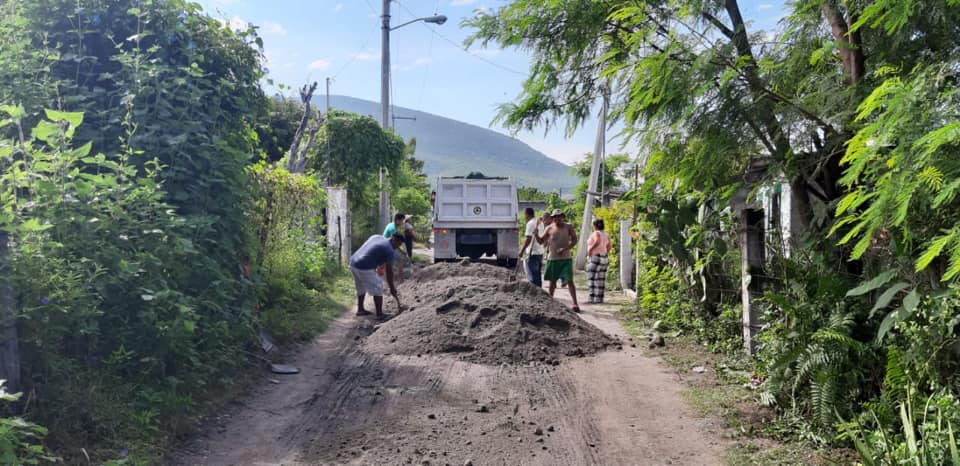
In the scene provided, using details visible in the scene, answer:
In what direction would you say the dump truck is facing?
away from the camera

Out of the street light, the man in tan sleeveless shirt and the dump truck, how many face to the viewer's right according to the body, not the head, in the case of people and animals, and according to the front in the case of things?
1

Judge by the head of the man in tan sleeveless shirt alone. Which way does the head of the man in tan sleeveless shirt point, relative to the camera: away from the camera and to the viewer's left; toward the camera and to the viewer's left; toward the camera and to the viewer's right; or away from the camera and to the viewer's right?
toward the camera and to the viewer's left

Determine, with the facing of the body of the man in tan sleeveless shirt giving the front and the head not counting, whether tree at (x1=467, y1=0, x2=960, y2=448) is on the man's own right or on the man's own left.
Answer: on the man's own left

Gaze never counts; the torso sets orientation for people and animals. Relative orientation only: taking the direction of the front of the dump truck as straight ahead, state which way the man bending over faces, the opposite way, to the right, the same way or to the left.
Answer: to the right

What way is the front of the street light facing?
to the viewer's right

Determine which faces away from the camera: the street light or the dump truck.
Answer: the dump truck

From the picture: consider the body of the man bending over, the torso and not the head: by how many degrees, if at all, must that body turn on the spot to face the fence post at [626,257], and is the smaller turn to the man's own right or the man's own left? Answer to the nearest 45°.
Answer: approximately 45° to the man's own left

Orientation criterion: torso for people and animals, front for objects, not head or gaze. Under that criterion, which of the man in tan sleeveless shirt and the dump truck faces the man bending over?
the man in tan sleeveless shirt

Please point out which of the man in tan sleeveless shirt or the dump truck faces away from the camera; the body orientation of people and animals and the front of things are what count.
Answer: the dump truck

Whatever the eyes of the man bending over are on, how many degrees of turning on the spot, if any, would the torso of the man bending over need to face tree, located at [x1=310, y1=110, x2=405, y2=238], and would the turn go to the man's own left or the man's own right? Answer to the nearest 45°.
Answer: approximately 90° to the man's own left

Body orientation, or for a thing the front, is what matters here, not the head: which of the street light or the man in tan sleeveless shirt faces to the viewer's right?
the street light

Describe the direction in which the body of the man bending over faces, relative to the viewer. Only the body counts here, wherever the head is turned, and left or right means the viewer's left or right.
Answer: facing to the right of the viewer

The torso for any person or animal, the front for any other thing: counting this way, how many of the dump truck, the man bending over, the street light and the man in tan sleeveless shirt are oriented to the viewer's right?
2
